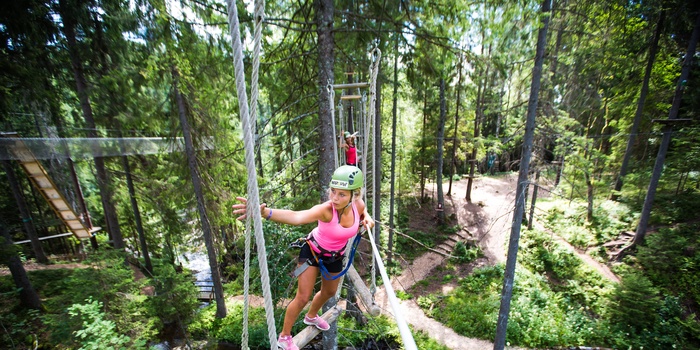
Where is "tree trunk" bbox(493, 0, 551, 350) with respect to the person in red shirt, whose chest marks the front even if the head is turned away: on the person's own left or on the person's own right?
on the person's own left

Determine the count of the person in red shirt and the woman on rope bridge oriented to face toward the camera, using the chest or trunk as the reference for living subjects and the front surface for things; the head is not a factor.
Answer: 2

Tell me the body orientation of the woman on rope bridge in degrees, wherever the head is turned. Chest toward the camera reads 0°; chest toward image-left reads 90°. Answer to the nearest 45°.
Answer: approximately 0°

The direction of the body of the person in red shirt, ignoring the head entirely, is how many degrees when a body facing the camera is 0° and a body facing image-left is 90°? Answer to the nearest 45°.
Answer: approximately 0°

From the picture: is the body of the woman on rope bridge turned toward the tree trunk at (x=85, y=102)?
no

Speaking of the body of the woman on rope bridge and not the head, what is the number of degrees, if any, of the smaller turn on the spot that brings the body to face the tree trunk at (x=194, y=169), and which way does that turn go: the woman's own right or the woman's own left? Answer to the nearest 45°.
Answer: approximately 135° to the woman's own right

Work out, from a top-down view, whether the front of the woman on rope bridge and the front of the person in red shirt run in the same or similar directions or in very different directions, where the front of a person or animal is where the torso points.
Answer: same or similar directions

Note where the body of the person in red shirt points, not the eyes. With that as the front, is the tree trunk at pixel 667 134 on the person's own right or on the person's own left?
on the person's own left

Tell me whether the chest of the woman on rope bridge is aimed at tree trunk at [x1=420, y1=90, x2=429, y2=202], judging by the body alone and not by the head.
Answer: no

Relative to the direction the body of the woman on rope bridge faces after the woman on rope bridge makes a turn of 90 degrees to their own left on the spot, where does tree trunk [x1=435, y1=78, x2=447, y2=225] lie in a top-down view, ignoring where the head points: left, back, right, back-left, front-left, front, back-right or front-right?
front-left

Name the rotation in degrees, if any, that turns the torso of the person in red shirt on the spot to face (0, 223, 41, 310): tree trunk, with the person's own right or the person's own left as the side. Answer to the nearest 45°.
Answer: approximately 90° to the person's own right

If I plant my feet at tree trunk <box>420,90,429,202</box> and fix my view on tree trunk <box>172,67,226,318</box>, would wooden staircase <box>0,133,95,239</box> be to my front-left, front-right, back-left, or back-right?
front-right

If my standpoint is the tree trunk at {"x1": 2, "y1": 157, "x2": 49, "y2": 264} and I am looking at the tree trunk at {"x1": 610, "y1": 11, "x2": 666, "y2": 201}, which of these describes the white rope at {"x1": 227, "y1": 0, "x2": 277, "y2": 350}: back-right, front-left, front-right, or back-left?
front-right

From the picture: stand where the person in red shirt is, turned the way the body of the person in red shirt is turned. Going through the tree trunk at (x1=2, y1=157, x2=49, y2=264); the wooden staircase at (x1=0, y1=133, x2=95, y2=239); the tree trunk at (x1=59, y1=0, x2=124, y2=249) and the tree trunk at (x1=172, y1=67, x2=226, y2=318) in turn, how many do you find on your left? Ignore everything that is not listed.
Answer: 0

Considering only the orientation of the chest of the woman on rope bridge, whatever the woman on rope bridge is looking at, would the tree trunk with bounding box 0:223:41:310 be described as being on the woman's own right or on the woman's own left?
on the woman's own right
